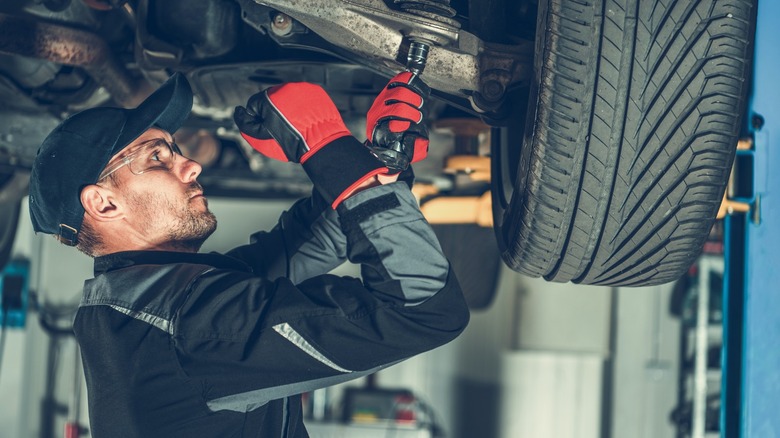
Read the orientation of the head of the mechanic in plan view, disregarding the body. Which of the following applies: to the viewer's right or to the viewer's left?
to the viewer's right

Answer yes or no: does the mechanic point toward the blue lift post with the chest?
yes

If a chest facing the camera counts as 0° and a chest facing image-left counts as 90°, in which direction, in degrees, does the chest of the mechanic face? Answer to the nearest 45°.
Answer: approximately 270°
